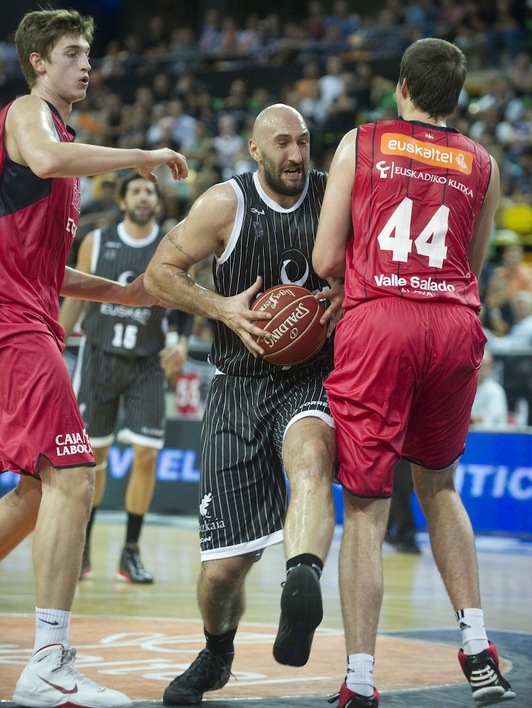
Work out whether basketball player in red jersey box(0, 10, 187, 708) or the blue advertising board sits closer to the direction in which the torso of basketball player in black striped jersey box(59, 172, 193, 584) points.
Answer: the basketball player in red jersey

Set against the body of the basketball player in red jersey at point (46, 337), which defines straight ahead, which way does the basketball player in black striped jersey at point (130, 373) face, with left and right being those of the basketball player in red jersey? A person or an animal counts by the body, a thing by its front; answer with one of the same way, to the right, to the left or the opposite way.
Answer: to the right

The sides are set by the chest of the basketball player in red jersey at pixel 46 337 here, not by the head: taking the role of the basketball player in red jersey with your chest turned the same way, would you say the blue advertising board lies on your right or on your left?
on your left

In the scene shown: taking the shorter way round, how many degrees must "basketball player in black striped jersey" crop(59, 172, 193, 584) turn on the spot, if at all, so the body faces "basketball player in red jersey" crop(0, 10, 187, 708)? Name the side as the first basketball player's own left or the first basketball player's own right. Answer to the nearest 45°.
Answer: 0° — they already face them

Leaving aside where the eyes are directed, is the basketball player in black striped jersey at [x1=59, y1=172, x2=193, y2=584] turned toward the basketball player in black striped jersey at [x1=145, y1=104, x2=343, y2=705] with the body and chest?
yes

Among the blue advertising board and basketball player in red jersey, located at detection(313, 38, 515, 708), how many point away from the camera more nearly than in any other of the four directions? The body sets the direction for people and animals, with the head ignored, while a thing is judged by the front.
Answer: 1

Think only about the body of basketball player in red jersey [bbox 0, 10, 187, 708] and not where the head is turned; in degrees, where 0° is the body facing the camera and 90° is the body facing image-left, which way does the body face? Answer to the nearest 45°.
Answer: approximately 270°

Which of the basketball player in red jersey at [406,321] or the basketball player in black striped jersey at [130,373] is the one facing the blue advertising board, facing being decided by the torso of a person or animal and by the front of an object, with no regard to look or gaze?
the basketball player in red jersey

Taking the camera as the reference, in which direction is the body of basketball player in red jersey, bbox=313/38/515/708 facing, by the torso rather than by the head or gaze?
away from the camera

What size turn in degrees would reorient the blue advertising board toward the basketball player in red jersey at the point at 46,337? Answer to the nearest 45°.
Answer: approximately 45° to its right

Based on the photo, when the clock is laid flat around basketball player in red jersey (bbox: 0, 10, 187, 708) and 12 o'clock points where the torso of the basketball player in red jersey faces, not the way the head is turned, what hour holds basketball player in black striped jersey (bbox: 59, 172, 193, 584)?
The basketball player in black striped jersey is roughly at 9 o'clock from the basketball player in red jersey.
